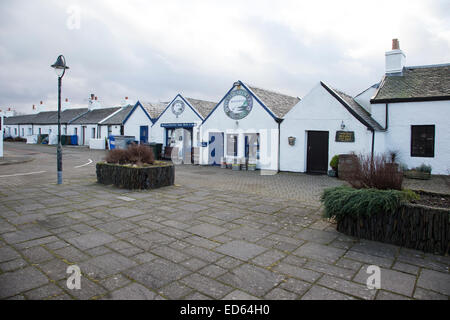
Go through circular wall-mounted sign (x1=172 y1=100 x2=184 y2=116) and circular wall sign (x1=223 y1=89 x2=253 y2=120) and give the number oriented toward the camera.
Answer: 2

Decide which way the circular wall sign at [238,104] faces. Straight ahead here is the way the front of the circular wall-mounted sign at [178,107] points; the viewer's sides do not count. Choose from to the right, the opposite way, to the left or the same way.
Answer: the same way

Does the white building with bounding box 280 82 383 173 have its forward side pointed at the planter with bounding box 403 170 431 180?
no

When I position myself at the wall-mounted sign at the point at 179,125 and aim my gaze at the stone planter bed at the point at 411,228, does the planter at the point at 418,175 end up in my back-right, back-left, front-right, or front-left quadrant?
front-left

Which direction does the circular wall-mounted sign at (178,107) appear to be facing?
toward the camera

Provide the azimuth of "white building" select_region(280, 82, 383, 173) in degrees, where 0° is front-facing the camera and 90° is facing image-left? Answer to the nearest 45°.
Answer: approximately 0°

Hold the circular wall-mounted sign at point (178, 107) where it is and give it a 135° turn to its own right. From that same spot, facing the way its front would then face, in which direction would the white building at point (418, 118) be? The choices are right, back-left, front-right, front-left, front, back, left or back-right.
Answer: back

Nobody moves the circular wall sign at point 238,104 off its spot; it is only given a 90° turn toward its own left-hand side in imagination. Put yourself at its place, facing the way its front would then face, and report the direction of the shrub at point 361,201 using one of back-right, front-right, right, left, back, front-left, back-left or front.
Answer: right

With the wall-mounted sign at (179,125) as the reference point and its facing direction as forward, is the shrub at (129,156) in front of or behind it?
in front

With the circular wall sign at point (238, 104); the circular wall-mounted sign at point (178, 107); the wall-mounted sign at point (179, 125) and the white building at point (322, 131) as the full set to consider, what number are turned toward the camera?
4

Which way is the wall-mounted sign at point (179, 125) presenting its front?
toward the camera

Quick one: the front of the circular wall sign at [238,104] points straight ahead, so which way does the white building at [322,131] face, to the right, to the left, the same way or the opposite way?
the same way

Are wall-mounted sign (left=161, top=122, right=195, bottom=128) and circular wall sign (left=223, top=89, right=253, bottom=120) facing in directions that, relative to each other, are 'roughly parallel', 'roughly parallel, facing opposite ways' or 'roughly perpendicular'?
roughly parallel

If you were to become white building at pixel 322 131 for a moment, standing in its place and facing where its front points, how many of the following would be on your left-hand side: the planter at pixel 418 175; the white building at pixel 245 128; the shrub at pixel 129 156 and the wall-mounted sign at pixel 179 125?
1

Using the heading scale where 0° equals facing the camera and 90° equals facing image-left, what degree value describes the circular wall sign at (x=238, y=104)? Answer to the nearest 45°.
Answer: approximately 0°
